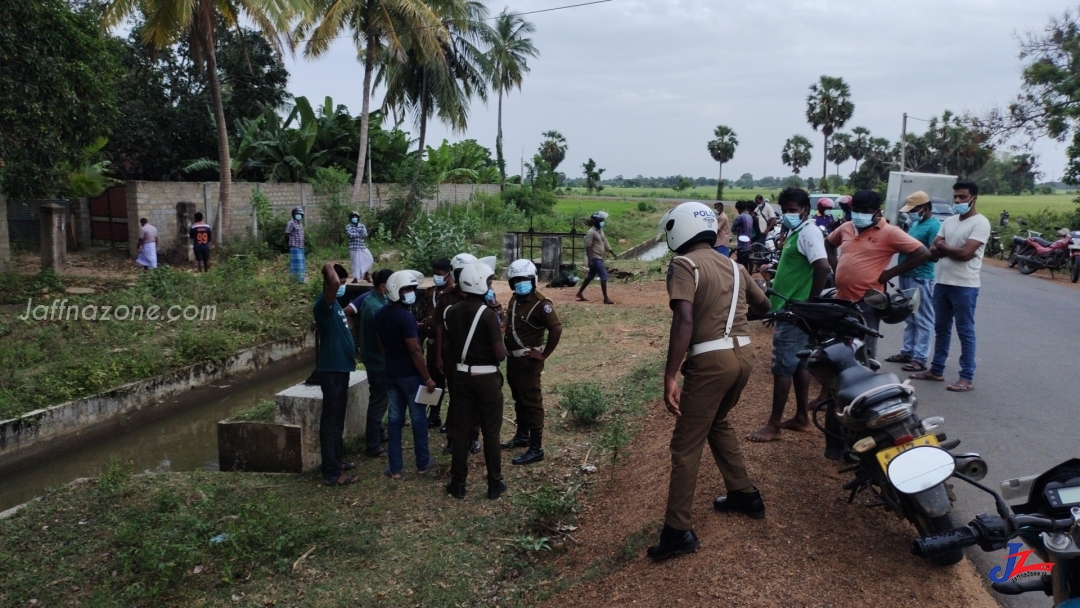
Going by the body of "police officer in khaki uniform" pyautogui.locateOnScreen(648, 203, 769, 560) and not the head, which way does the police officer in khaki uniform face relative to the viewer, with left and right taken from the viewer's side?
facing away from the viewer and to the left of the viewer

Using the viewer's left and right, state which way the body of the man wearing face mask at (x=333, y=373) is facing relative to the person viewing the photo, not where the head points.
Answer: facing to the right of the viewer

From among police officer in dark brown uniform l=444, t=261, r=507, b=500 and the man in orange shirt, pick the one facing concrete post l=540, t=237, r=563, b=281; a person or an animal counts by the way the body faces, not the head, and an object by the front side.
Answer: the police officer in dark brown uniform

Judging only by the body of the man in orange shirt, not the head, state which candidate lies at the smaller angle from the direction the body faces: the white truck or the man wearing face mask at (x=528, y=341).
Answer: the man wearing face mask

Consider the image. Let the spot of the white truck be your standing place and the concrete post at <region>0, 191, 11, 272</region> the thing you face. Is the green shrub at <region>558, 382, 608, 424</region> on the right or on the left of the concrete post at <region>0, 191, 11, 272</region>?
left

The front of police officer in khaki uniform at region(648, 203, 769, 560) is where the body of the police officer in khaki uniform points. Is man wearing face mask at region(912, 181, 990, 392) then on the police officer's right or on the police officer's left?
on the police officer's right

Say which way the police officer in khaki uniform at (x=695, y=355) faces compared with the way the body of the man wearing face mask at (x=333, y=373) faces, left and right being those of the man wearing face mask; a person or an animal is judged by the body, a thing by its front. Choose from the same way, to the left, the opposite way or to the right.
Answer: to the left

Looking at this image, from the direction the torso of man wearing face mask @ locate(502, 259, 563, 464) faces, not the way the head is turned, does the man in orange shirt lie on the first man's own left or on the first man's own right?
on the first man's own left

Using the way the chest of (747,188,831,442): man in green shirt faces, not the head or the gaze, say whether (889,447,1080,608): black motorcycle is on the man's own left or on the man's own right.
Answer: on the man's own left
